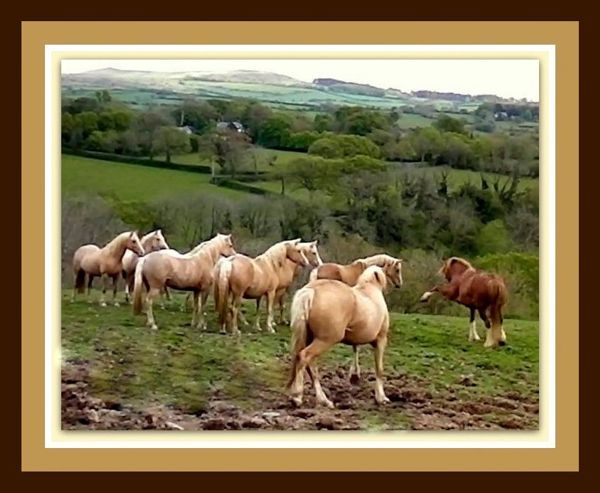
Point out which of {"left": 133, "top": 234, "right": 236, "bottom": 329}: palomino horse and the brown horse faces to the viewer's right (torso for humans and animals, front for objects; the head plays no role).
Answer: the palomino horse

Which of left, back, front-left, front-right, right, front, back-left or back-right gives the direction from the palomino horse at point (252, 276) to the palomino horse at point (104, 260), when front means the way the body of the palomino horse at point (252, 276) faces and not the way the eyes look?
back-left

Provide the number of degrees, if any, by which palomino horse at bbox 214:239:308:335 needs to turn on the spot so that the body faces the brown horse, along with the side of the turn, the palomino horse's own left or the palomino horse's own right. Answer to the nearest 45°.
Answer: approximately 45° to the palomino horse's own right

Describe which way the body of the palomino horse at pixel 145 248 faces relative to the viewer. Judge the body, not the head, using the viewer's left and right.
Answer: facing to the right of the viewer

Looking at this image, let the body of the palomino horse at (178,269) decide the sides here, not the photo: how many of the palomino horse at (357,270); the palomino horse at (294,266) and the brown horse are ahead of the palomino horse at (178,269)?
3

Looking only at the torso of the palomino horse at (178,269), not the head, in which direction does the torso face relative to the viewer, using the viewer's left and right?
facing to the right of the viewer

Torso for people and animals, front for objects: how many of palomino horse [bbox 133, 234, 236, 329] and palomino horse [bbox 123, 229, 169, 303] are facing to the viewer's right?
2

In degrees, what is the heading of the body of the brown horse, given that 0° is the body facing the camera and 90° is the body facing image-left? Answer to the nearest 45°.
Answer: approximately 135°

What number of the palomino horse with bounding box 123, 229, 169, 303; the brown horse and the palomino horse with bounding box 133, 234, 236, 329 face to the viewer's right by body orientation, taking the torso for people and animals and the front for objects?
2

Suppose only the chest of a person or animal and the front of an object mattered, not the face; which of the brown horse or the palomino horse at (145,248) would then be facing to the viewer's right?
the palomino horse

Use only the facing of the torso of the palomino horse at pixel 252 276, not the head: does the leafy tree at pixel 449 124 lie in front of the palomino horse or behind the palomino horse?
in front

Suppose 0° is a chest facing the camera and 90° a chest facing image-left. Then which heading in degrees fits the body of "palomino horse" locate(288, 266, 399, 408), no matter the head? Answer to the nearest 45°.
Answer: approximately 225°
